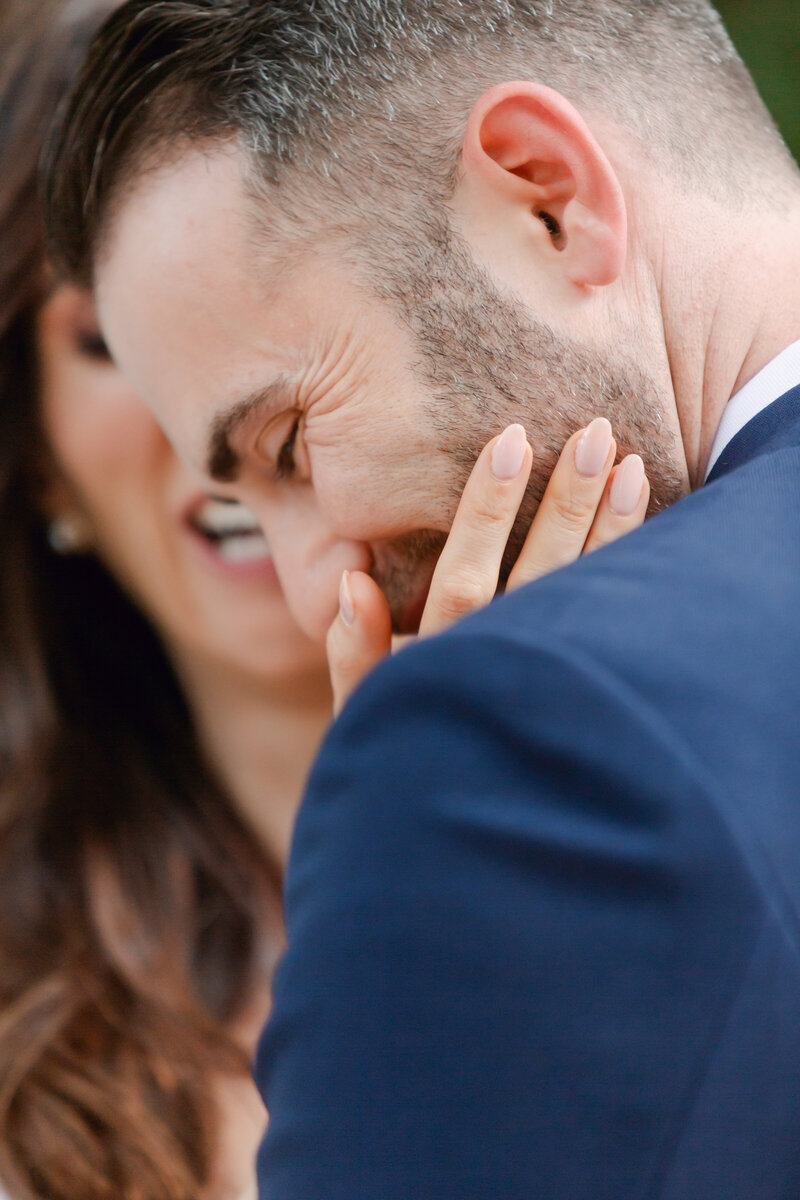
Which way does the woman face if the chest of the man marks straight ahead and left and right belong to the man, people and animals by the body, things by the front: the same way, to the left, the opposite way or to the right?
the opposite way

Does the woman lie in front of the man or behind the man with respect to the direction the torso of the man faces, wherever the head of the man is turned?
in front

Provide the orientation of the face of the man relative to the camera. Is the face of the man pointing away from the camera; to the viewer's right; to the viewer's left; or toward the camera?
to the viewer's left

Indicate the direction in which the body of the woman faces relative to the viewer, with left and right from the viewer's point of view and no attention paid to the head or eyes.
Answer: facing the viewer and to the right of the viewer

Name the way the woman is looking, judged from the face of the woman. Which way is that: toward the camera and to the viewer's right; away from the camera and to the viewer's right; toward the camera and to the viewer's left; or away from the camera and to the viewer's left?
toward the camera and to the viewer's right

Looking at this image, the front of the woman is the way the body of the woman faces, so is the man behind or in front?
in front

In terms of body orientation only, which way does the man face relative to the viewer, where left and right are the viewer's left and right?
facing away from the viewer and to the left of the viewer
